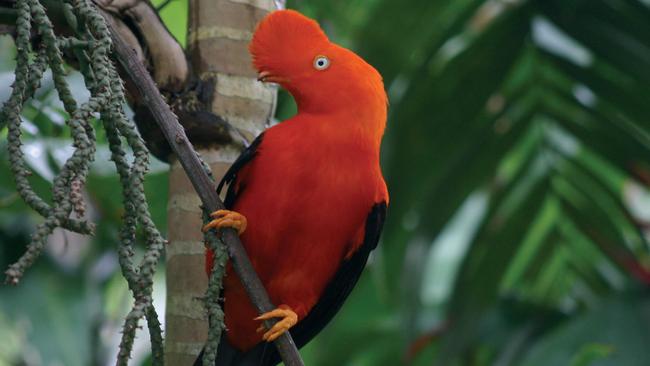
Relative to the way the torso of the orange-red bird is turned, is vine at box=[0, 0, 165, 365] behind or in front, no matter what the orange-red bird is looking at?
in front

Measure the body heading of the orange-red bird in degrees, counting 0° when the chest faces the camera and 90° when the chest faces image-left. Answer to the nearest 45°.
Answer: approximately 45°
